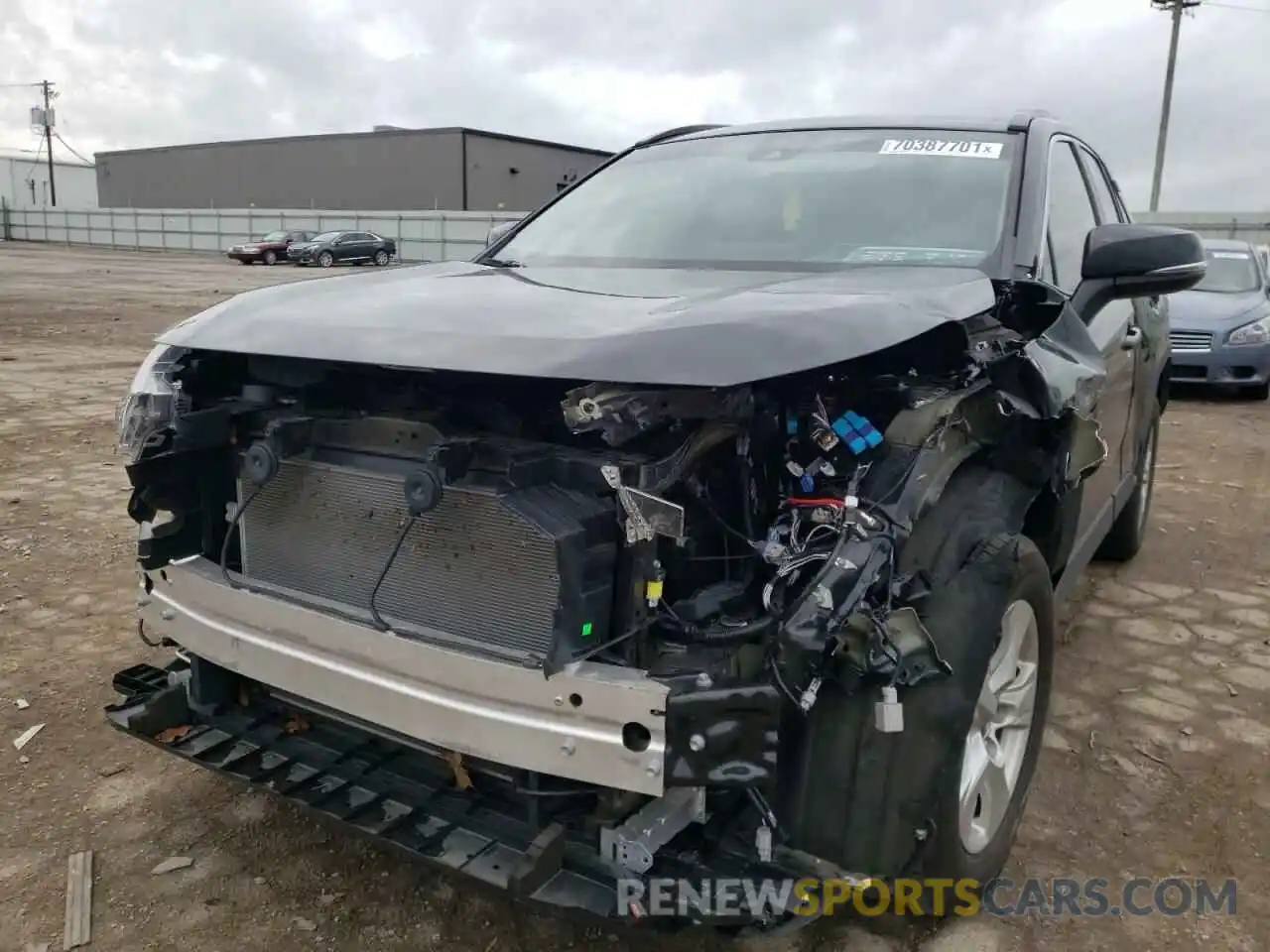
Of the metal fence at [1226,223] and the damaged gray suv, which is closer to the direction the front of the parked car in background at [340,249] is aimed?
the damaged gray suv

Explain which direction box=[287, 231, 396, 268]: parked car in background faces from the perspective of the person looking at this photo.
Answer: facing the viewer and to the left of the viewer

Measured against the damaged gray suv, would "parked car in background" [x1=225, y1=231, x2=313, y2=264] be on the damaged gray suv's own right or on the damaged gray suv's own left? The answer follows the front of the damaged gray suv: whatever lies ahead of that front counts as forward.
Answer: on the damaged gray suv's own right

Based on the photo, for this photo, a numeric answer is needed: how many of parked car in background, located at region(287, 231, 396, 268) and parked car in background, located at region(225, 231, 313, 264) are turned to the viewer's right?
0

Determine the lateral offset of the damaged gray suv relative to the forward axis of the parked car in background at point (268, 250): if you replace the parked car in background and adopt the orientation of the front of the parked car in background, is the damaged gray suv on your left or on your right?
on your left

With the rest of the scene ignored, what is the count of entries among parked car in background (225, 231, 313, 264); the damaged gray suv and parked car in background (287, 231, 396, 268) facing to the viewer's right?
0

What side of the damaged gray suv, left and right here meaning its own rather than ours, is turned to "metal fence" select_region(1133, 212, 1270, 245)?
back

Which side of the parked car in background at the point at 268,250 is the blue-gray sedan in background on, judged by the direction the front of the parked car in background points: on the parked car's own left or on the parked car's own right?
on the parked car's own left

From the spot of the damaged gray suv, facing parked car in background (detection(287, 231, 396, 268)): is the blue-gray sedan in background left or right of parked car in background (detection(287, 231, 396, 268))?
right

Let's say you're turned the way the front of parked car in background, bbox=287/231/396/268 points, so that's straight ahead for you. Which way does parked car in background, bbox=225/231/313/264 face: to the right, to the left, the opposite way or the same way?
the same way

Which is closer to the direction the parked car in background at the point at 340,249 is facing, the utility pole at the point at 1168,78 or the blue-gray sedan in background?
the blue-gray sedan in background
